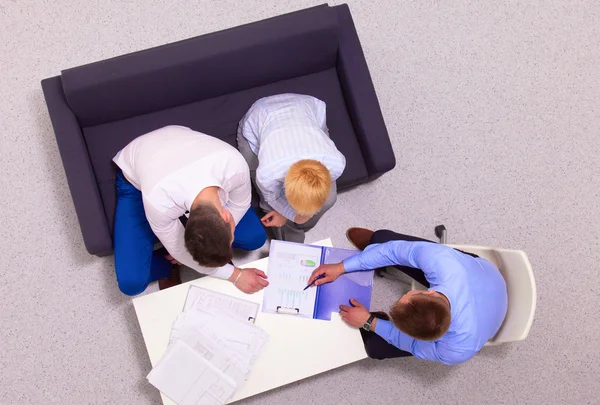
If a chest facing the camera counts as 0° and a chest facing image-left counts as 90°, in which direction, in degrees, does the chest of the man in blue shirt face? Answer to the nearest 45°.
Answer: approximately 90°

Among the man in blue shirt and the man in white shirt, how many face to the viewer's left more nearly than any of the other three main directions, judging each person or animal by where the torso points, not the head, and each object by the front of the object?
1

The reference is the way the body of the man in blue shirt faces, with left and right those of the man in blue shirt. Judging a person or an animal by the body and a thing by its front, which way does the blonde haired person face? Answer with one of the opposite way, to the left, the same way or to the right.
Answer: to the left

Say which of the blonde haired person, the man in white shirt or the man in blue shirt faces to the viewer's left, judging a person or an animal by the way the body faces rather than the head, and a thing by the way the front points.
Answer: the man in blue shirt

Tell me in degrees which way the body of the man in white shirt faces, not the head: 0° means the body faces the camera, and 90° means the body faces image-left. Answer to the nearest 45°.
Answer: approximately 315°

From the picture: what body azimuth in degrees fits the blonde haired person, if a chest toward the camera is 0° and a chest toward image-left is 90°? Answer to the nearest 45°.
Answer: approximately 0°

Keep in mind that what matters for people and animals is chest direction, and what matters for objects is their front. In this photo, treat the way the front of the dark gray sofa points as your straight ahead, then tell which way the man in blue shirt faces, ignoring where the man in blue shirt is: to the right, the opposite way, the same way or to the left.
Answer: to the right
